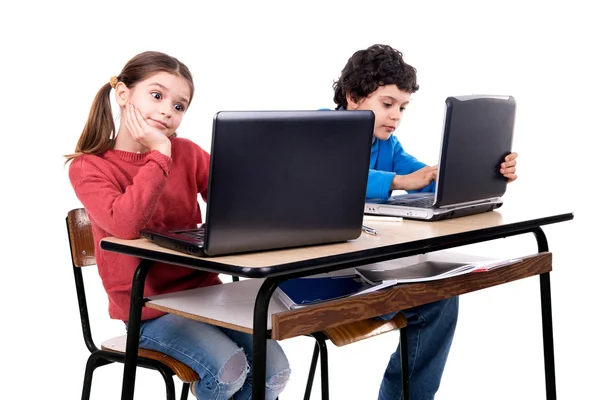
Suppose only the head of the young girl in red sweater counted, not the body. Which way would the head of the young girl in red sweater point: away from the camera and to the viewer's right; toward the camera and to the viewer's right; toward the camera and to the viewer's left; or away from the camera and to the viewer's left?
toward the camera and to the viewer's right

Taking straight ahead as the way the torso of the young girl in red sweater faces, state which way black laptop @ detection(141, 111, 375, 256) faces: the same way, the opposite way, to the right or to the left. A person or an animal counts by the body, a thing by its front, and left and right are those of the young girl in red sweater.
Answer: the opposite way

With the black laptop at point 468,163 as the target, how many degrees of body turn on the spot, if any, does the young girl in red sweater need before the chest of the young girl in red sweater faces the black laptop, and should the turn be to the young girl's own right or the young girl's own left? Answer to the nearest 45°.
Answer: approximately 45° to the young girl's own left

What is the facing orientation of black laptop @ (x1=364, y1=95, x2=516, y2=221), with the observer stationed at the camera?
facing away from the viewer and to the left of the viewer

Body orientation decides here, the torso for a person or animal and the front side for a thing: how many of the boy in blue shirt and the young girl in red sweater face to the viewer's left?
0

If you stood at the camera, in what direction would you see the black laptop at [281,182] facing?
facing away from the viewer and to the left of the viewer

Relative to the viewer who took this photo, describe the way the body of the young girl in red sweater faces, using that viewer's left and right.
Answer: facing the viewer and to the right of the viewer

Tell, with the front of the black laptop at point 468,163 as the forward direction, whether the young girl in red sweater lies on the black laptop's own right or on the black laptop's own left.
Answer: on the black laptop's own left

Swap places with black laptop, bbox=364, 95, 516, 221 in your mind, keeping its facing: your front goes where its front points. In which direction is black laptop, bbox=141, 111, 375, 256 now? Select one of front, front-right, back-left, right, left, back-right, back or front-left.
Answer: left

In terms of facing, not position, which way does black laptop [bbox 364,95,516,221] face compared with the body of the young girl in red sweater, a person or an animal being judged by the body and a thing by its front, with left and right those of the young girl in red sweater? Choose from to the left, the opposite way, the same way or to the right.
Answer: the opposite way

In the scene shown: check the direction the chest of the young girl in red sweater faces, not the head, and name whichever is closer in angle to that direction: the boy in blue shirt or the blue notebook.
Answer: the blue notebook

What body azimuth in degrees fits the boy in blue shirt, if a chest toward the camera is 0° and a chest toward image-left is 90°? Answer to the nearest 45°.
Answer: approximately 315°

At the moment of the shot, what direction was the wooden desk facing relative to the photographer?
facing away from the viewer and to the left of the viewer
